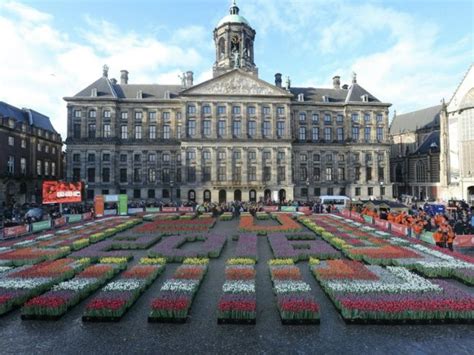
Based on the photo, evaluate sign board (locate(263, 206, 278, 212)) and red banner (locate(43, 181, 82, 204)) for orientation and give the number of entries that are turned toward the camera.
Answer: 2

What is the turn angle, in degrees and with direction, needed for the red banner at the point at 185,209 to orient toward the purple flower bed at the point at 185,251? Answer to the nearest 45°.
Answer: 0° — it already faces it

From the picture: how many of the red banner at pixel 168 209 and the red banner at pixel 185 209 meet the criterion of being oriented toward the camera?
2

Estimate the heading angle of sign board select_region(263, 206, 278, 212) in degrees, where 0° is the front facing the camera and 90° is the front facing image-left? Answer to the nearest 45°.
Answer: approximately 0°
